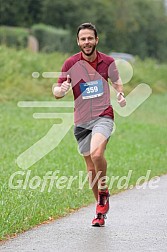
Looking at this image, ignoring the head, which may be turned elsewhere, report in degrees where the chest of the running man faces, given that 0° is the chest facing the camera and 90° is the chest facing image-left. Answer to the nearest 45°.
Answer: approximately 0°

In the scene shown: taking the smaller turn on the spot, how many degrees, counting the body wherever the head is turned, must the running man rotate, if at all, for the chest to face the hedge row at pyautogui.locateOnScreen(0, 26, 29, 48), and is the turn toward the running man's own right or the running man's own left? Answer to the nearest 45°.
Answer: approximately 180°
